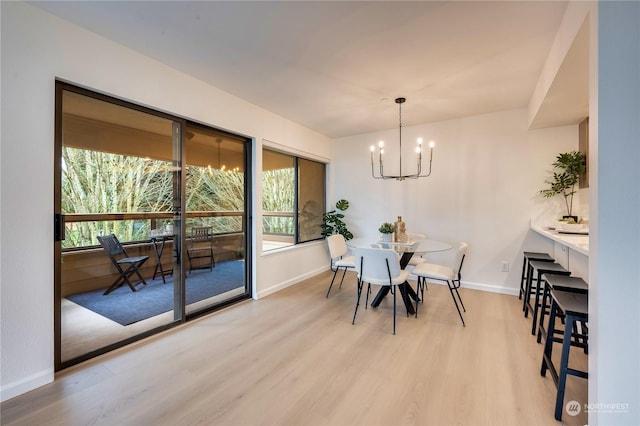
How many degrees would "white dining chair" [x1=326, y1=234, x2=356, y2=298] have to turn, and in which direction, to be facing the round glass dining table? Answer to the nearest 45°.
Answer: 0° — it already faces it

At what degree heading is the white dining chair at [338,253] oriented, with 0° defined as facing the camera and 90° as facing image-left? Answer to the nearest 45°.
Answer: approximately 315°

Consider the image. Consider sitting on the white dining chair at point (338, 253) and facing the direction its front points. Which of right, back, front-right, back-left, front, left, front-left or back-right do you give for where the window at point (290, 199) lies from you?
back

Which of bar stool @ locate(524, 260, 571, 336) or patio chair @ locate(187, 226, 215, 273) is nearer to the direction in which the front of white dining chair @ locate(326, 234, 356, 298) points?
the bar stool

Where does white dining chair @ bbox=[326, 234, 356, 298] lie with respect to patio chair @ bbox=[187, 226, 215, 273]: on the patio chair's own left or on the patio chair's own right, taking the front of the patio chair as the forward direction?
on the patio chair's own left

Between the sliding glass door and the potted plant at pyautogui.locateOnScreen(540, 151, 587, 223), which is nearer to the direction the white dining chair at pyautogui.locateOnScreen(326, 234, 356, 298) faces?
the potted plant
